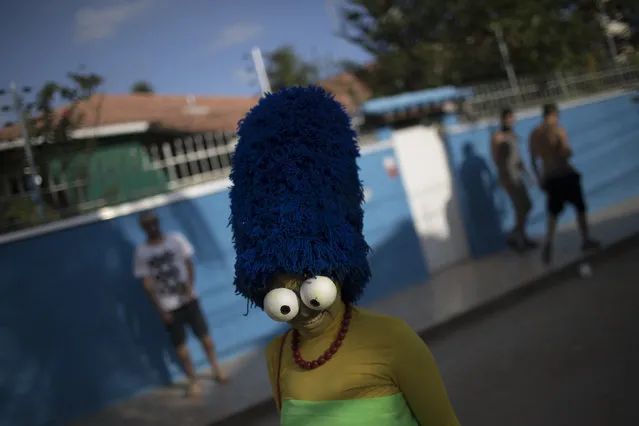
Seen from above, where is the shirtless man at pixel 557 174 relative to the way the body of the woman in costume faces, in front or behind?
behind

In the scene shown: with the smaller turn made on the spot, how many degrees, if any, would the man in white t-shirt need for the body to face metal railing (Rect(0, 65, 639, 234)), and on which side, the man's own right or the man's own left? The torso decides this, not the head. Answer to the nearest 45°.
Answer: approximately 180°

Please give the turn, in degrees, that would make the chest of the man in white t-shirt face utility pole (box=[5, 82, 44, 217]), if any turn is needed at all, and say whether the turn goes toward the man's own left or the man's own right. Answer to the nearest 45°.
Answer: approximately 135° to the man's own right

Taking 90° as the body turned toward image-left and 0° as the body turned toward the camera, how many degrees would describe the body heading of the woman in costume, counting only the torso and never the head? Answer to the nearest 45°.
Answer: approximately 45°

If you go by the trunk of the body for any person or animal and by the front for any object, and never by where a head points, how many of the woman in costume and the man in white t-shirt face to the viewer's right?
0

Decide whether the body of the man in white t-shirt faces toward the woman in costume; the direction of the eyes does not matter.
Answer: yes

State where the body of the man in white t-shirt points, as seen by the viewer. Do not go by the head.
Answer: toward the camera

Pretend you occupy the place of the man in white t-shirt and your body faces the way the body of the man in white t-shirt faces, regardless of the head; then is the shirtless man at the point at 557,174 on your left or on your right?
on your left
